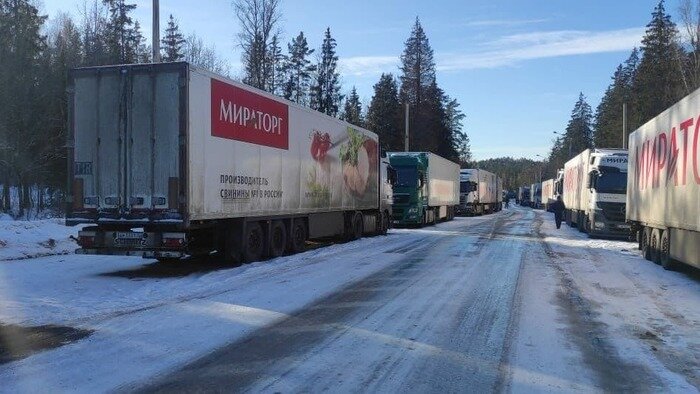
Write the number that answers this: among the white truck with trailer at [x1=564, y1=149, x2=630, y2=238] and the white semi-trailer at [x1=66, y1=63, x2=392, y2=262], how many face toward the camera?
1

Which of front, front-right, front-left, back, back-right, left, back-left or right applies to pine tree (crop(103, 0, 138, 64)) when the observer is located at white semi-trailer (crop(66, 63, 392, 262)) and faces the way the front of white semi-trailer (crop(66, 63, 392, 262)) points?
front-left

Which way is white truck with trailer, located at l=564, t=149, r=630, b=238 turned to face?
toward the camera

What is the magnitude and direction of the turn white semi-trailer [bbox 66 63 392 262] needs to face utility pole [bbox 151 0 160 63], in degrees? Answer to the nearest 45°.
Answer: approximately 45° to its left

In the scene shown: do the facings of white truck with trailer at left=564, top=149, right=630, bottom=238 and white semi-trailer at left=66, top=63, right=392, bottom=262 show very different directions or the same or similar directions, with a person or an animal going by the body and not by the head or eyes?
very different directions

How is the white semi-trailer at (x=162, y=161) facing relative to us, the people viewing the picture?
facing away from the viewer and to the right of the viewer

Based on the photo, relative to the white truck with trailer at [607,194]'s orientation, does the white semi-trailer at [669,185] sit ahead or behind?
ahead

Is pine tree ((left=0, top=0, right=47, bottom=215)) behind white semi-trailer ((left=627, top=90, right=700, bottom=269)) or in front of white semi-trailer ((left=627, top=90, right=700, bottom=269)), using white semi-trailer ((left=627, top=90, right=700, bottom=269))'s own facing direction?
behind

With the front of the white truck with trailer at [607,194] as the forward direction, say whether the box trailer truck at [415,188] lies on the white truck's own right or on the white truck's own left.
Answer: on the white truck's own right

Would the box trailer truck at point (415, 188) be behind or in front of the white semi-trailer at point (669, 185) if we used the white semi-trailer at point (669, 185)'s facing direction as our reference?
behind

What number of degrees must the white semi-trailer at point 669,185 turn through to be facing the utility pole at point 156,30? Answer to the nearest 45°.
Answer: approximately 135° to its right

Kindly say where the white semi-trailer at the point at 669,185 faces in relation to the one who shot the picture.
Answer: facing the viewer and to the right of the viewer
